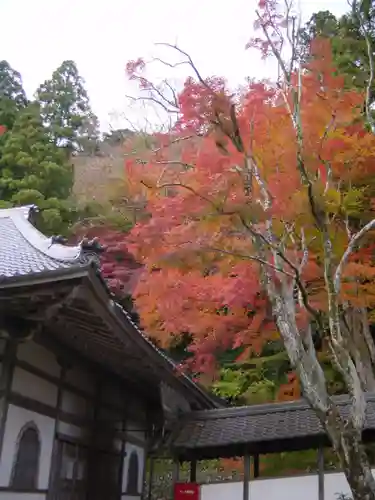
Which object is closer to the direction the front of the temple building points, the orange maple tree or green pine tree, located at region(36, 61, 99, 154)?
the orange maple tree

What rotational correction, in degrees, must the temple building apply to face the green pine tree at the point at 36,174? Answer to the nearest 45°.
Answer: approximately 135° to its left

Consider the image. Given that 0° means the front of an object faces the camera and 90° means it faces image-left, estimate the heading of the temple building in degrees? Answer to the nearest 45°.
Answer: approximately 315°

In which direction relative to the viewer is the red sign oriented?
toward the camera

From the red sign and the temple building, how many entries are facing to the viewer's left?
0

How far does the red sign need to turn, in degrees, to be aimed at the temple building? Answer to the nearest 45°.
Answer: approximately 45° to its right

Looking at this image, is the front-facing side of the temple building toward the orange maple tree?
no

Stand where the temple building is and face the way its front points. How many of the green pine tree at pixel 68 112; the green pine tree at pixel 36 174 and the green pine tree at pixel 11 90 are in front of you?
0

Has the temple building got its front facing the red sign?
no

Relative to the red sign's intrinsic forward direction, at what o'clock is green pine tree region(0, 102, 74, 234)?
The green pine tree is roughly at 5 o'clock from the red sign.

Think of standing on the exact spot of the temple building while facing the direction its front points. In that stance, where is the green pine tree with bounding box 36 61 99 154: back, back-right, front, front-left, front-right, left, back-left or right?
back-left

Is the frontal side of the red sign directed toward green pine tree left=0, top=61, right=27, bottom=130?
no

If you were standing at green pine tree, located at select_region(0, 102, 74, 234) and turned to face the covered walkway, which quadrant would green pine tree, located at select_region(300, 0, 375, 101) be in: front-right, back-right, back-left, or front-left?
front-left

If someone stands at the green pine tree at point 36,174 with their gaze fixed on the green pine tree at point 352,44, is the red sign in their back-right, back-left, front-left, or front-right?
front-right
